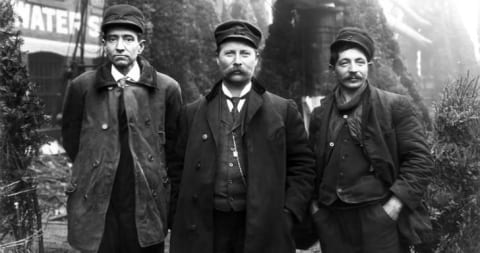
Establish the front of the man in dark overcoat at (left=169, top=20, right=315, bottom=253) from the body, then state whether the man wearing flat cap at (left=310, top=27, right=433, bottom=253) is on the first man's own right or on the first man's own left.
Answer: on the first man's own left

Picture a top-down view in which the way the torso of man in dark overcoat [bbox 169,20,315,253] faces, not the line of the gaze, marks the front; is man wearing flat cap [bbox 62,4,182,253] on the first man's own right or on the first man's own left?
on the first man's own right

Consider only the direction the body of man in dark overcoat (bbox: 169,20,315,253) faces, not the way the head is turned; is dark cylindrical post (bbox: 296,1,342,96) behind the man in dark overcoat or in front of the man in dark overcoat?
behind

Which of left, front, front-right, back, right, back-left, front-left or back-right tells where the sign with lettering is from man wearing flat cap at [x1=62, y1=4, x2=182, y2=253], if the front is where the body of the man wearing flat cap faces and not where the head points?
back

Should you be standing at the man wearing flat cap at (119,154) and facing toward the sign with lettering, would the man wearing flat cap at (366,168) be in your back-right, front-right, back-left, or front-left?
back-right

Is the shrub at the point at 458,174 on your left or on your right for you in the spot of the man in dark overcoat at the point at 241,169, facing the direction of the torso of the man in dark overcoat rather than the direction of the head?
on your left

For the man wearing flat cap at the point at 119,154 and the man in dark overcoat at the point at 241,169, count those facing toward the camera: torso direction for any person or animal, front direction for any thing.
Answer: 2

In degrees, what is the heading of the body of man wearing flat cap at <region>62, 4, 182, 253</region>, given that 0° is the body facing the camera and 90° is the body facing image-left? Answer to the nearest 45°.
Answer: approximately 0°

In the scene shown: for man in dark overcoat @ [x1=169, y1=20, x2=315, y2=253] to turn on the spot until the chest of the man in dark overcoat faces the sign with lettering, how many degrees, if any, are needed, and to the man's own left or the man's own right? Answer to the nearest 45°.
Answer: approximately 135° to the man's own right

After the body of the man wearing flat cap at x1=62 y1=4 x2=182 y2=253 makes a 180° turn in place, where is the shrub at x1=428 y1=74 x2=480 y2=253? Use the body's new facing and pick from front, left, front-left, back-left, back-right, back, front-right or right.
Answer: right

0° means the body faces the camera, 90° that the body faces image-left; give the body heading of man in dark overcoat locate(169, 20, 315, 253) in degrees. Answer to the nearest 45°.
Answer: approximately 0°
